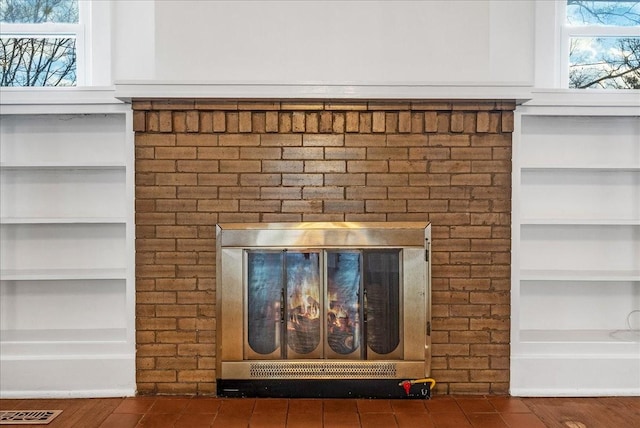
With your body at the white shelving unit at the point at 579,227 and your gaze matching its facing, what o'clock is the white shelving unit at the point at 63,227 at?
the white shelving unit at the point at 63,227 is roughly at 2 o'clock from the white shelving unit at the point at 579,227.

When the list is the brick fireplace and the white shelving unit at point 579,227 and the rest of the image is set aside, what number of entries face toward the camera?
2

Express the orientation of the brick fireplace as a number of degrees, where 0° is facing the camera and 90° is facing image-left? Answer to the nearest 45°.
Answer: approximately 0°

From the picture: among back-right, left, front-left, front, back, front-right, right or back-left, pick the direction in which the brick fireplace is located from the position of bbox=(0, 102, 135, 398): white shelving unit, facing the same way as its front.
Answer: front-left

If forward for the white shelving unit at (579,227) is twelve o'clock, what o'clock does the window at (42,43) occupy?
The window is roughly at 2 o'clock from the white shelving unit.

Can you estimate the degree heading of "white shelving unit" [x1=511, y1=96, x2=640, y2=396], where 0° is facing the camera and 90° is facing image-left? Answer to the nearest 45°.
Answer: approximately 0°

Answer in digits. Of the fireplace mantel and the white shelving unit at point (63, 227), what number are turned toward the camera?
2
